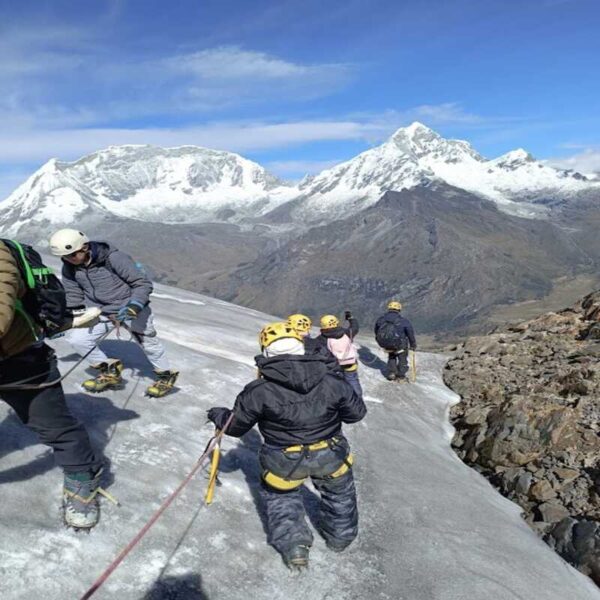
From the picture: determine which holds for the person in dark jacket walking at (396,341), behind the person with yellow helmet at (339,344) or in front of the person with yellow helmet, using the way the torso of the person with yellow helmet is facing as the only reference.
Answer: in front

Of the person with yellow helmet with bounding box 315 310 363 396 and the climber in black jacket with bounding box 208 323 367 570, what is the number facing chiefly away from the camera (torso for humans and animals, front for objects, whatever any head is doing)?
2

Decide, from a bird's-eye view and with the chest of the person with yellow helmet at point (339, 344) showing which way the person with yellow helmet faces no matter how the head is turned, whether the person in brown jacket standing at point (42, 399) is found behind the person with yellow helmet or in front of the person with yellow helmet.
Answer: behind

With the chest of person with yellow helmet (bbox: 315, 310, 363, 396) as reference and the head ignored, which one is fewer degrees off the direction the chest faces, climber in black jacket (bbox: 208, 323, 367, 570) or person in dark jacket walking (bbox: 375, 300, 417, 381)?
the person in dark jacket walking

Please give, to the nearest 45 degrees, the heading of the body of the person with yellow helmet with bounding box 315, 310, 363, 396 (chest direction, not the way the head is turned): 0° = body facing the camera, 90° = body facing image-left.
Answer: approximately 180°

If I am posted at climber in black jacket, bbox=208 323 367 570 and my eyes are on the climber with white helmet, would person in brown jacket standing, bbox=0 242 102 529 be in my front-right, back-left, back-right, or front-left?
front-left

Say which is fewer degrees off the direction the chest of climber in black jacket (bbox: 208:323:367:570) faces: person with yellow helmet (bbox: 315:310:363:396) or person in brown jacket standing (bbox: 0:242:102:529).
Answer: the person with yellow helmet

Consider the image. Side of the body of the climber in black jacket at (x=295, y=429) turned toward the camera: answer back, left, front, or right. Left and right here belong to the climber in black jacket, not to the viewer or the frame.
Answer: back

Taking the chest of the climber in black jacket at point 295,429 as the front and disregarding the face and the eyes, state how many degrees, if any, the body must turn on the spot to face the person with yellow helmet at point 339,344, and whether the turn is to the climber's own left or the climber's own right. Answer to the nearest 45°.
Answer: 0° — they already face them

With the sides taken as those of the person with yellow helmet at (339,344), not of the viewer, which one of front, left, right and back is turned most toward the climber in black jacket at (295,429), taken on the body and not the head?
back

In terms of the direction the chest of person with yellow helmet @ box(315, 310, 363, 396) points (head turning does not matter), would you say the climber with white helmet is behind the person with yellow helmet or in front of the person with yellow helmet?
behind

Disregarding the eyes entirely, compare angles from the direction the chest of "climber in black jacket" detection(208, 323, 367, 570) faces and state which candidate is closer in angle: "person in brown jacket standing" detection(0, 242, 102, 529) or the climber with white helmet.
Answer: the climber with white helmet

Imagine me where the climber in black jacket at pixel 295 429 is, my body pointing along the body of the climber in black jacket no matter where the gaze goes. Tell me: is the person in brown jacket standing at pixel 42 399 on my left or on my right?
on my left
